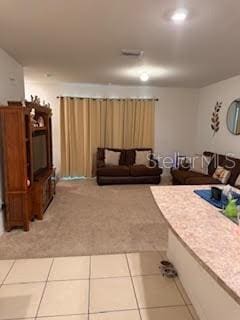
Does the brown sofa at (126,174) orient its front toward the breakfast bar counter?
yes

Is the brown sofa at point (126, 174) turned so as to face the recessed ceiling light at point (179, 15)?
yes

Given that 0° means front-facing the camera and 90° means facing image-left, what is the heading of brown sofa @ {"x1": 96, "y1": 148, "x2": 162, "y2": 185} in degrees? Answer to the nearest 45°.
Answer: approximately 0°

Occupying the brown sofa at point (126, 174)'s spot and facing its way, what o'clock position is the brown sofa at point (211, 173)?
the brown sofa at point (211, 173) is roughly at 10 o'clock from the brown sofa at point (126, 174).

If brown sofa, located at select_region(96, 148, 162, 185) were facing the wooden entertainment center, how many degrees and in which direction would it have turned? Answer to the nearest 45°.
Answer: approximately 45° to its right

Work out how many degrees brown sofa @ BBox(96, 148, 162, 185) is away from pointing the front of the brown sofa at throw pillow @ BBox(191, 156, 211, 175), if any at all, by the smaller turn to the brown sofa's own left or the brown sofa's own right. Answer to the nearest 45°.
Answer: approximately 90° to the brown sofa's own left

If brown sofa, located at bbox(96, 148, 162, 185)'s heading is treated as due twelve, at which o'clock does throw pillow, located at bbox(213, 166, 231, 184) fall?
The throw pillow is roughly at 10 o'clock from the brown sofa.

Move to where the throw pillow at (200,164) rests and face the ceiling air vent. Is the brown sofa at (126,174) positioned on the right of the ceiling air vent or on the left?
right
